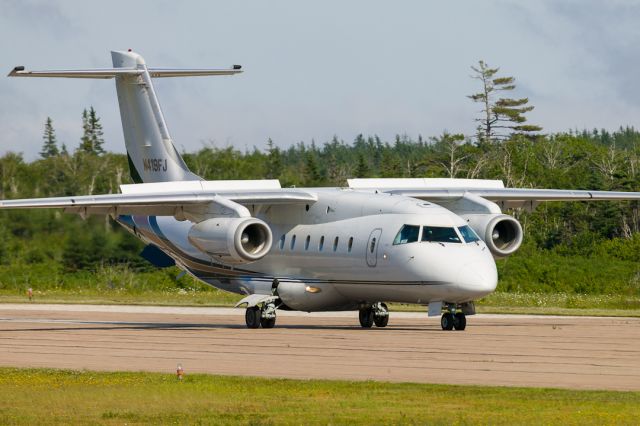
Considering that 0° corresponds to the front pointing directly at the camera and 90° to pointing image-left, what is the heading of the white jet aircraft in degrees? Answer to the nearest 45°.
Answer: approximately 315°
